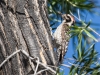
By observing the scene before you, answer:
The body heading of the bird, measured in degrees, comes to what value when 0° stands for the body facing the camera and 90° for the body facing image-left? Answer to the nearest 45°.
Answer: approximately 90°
